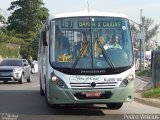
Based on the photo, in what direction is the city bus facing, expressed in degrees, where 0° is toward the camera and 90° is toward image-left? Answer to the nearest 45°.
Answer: approximately 0°

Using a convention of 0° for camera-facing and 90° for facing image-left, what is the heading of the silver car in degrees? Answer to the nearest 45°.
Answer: approximately 45°

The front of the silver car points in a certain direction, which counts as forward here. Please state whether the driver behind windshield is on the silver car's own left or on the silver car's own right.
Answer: on the silver car's own left
